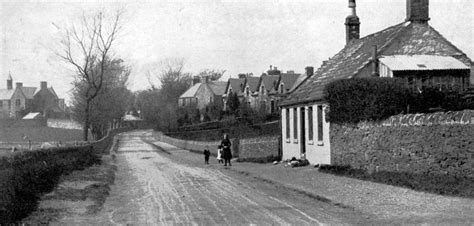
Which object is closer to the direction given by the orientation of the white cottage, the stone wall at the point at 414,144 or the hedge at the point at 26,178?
the hedge

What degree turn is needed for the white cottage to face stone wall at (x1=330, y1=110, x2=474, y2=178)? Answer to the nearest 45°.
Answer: approximately 45° to its left

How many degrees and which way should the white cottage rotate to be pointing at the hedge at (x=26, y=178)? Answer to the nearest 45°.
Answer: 0° — it already faces it

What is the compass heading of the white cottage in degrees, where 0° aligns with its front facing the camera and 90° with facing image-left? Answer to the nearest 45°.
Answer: approximately 45°

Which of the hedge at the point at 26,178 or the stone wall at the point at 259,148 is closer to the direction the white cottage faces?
the hedge

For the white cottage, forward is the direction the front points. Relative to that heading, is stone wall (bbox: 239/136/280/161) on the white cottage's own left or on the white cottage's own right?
on the white cottage's own right
